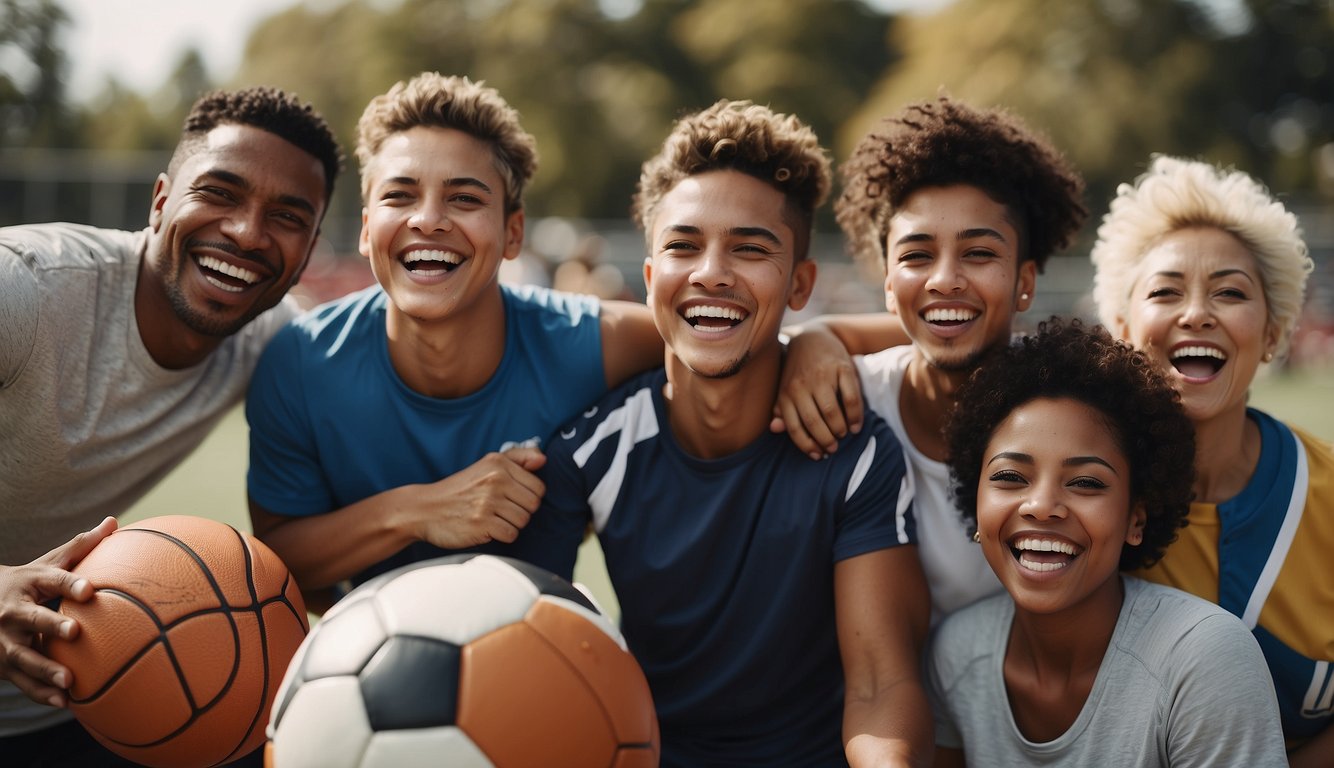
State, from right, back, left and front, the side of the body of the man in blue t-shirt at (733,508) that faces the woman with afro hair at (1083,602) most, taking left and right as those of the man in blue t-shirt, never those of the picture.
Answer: left

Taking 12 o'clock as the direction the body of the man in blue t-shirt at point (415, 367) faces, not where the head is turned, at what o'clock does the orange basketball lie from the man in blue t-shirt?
The orange basketball is roughly at 1 o'clock from the man in blue t-shirt.

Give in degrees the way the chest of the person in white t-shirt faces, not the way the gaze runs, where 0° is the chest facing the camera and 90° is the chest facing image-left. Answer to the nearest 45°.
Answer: approximately 0°

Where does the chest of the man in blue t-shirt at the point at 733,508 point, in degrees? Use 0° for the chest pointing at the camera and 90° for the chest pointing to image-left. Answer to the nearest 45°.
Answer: approximately 0°

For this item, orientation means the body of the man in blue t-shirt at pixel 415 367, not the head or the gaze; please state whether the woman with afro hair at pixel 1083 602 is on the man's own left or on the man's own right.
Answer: on the man's own left

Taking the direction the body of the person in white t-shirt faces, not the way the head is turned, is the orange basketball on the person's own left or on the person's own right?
on the person's own right

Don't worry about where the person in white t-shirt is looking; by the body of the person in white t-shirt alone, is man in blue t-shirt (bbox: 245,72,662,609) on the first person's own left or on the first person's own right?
on the first person's own right

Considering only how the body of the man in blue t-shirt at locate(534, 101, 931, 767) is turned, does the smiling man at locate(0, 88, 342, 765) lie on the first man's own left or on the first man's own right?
on the first man's own right
